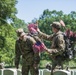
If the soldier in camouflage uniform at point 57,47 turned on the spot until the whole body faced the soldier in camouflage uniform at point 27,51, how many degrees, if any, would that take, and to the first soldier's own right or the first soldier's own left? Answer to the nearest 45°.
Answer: approximately 45° to the first soldier's own right

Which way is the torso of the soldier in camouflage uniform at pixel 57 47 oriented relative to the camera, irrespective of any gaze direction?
to the viewer's left
